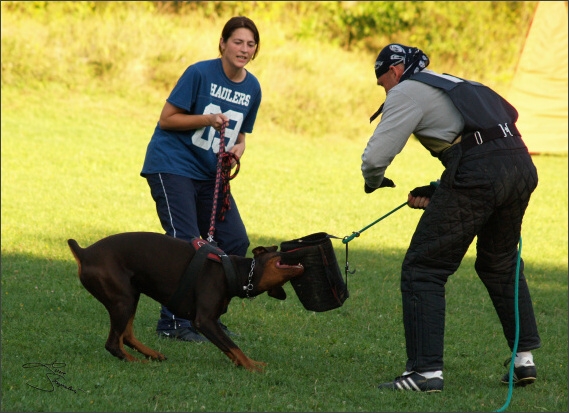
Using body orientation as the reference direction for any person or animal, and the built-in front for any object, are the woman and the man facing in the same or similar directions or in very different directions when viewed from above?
very different directions

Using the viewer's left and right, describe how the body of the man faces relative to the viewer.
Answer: facing to the left of the viewer

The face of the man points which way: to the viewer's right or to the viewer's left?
to the viewer's left

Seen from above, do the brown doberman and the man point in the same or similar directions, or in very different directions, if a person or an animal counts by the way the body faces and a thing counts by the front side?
very different directions

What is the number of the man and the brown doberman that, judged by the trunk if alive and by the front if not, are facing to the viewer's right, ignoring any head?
1

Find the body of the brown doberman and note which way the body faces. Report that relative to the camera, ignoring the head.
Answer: to the viewer's right
